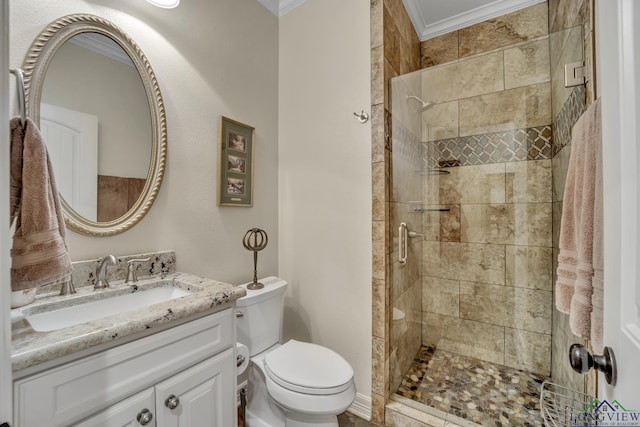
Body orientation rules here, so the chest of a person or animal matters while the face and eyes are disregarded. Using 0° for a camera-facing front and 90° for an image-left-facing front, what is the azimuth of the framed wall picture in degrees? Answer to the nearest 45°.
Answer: approximately 315°

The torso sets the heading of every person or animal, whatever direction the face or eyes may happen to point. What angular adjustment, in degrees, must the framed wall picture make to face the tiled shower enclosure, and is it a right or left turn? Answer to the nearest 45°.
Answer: approximately 45° to its left

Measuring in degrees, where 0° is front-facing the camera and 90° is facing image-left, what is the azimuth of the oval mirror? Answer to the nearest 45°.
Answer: approximately 315°

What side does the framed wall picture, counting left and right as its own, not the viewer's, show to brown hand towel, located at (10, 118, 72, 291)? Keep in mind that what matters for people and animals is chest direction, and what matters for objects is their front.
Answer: right

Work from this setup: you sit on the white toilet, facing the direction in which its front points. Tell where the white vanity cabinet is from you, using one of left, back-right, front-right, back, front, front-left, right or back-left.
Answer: right

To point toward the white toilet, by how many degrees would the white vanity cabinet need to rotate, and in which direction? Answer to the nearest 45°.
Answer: approximately 90° to its left

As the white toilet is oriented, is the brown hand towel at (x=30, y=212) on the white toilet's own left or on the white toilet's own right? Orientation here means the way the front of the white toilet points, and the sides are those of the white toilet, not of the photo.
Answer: on the white toilet's own right

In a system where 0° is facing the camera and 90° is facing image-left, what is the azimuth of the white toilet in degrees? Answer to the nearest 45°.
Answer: approximately 315°

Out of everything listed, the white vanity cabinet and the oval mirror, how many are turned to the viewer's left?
0
